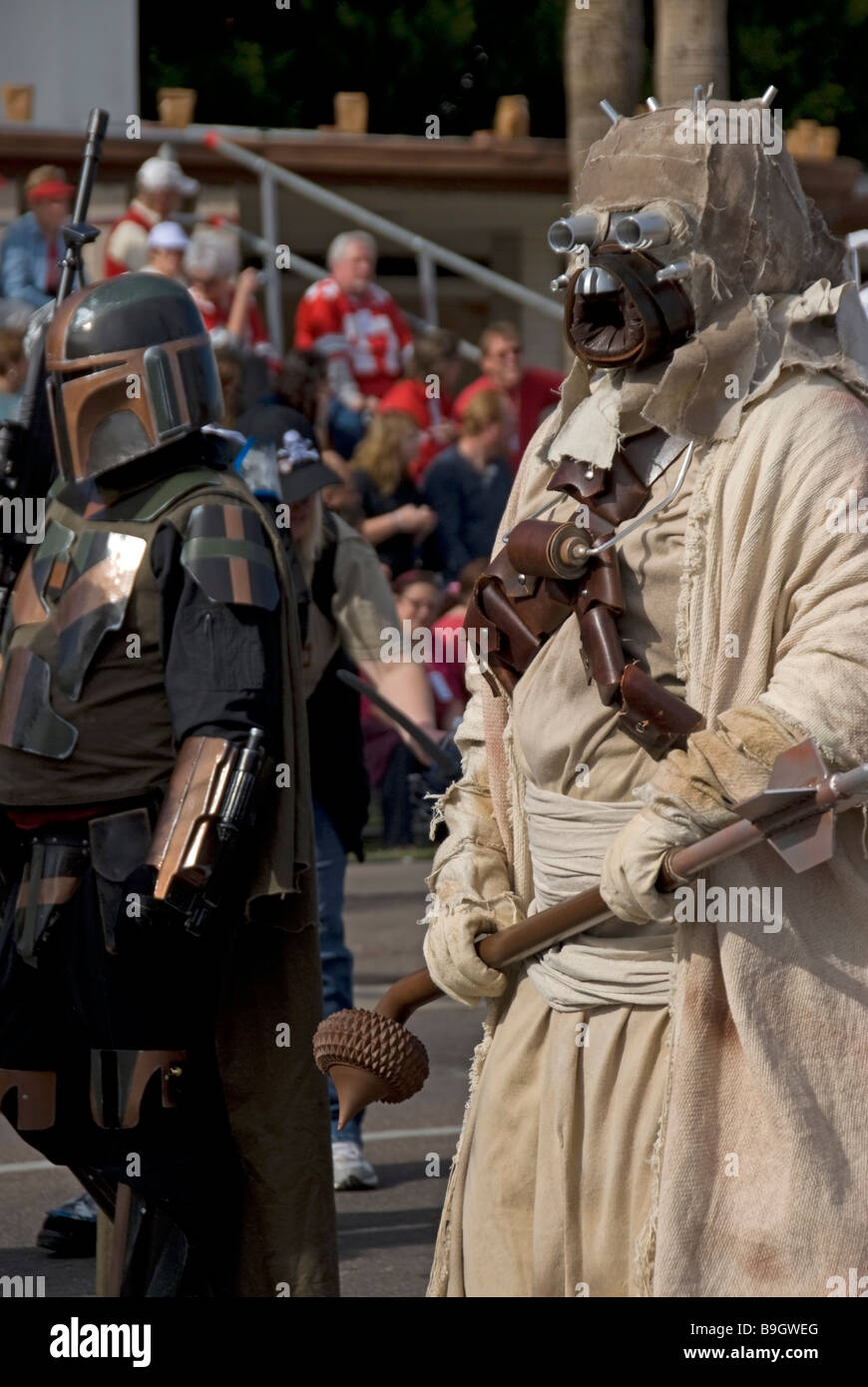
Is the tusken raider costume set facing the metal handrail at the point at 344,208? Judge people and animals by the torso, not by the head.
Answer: no

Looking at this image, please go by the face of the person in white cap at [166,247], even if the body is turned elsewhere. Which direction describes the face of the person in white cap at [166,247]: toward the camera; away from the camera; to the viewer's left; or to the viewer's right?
toward the camera

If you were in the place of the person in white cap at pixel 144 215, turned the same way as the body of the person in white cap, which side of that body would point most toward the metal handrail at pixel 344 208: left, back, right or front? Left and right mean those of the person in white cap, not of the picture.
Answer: left

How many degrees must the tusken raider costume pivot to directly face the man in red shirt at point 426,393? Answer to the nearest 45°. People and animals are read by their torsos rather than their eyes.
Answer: approximately 135° to its right

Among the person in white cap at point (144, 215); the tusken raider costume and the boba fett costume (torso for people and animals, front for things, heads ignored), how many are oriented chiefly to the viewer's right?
1

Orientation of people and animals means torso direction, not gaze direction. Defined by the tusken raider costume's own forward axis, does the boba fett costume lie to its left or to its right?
on its right
